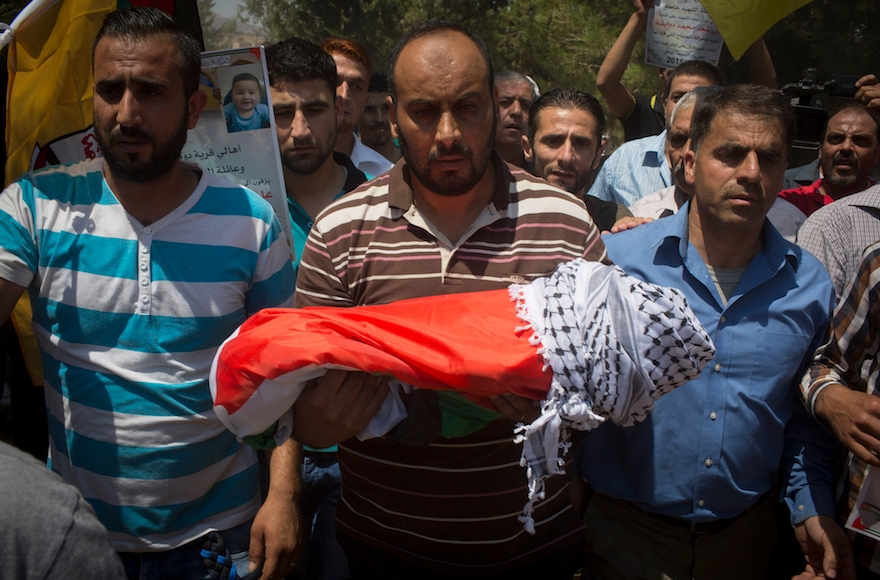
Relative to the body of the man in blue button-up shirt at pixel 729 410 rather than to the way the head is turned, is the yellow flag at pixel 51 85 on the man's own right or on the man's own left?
on the man's own right

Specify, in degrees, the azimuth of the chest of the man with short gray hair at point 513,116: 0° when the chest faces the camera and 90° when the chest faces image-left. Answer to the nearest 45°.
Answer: approximately 0°

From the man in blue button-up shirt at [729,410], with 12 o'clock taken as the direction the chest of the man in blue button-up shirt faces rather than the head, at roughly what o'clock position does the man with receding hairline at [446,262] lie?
The man with receding hairline is roughly at 2 o'clock from the man in blue button-up shirt.

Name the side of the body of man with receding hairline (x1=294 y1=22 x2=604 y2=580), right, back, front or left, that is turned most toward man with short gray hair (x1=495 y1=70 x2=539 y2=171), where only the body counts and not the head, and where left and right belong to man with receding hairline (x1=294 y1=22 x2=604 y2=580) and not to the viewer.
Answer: back

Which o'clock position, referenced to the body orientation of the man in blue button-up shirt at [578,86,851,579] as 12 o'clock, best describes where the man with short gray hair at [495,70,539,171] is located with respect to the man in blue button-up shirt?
The man with short gray hair is roughly at 5 o'clock from the man in blue button-up shirt.
